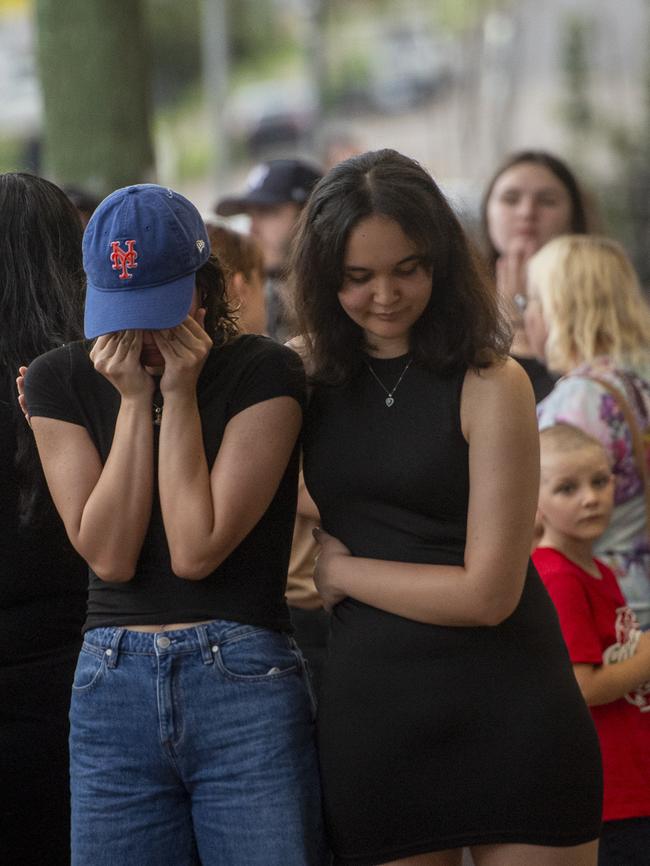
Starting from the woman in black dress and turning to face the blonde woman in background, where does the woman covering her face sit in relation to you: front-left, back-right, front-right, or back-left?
back-left

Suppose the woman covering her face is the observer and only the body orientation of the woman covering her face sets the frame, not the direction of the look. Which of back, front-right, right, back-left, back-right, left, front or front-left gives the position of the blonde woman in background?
back-left

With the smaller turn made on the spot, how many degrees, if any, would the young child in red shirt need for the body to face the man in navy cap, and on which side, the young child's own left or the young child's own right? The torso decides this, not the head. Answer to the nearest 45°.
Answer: approximately 180°

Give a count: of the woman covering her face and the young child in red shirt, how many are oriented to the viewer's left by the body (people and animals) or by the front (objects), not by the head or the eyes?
0

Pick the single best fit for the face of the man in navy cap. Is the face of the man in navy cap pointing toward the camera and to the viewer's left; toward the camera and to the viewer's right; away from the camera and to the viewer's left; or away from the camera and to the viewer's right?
toward the camera and to the viewer's left

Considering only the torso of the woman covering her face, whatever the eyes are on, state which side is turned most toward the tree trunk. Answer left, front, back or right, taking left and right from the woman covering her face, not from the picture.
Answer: back

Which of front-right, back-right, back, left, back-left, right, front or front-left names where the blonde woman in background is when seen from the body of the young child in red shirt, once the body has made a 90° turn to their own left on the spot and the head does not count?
front-left

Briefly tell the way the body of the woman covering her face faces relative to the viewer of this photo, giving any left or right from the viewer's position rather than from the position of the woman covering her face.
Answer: facing the viewer

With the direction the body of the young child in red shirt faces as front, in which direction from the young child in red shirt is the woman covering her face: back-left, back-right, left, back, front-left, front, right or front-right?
right

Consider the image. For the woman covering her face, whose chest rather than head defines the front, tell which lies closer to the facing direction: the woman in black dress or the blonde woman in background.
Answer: the woman in black dress

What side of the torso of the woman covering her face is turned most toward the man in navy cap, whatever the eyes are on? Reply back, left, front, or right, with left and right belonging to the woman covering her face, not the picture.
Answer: back
